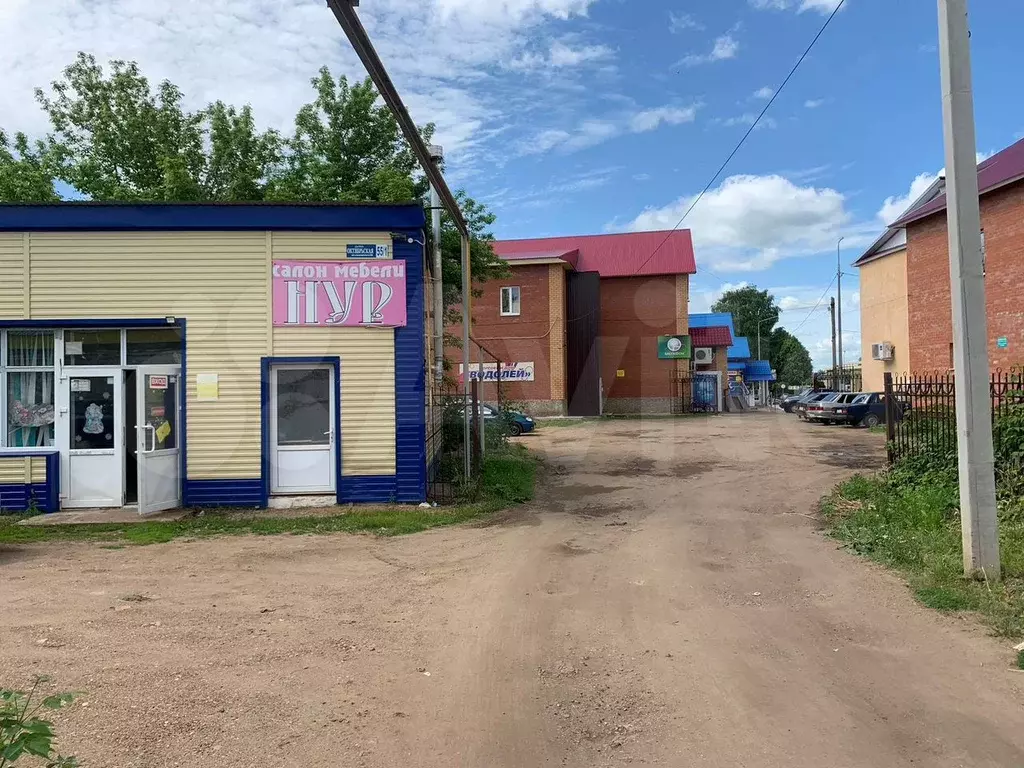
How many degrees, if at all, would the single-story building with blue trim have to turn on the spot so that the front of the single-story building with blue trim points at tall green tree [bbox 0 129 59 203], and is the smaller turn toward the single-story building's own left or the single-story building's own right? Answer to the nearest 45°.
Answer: approximately 135° to the single-story building's own right

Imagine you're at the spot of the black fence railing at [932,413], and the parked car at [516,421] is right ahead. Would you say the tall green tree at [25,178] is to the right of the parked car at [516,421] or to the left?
left

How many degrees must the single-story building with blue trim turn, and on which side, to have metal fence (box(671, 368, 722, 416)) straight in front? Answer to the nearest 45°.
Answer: approximately 135° to its left

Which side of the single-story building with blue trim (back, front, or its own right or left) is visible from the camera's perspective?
front

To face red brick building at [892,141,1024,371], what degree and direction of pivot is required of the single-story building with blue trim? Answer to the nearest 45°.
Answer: approximately 90° to its left

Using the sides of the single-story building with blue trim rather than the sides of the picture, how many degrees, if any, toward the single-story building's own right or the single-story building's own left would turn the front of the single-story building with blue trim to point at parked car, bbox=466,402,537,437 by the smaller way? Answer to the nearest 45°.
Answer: approximately 135° to the single-story building's own left

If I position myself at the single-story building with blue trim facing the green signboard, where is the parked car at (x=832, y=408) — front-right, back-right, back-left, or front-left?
front-right

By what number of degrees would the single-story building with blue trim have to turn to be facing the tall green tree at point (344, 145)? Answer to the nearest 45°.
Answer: approximately 135° to its left

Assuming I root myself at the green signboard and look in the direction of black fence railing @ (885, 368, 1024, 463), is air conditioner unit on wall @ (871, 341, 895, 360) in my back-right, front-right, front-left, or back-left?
front-left

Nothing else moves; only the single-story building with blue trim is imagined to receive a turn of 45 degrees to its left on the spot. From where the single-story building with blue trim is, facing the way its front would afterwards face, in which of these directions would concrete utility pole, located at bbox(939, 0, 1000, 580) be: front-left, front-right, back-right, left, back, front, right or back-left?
front

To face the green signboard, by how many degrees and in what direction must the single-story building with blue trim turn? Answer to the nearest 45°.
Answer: approximately 135° to its left

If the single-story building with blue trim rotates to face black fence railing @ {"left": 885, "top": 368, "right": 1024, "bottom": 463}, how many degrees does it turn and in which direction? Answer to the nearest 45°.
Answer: approximately 90° to its left

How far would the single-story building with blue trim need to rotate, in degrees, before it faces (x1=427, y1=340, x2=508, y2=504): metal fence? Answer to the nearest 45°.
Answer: approximately 90° to its left

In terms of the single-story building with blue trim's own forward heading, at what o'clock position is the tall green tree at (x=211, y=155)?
The tall green tree is roughly at 6 o'clock from the single-story building with blue trim.

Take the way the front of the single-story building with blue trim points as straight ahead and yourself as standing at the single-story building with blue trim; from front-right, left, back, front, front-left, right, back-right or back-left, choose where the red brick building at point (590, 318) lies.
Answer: back-left
